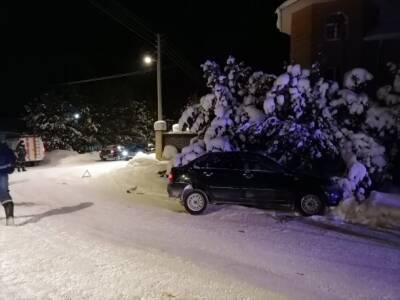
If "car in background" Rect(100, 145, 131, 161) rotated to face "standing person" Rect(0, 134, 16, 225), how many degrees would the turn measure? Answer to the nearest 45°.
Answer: approximately 45° to its right

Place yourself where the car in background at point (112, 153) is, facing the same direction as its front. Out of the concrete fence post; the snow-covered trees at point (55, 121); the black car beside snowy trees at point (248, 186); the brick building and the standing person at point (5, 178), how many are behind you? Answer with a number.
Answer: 1

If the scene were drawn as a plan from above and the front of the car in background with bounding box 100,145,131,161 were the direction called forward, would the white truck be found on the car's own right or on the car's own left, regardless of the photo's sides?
on the car's own right

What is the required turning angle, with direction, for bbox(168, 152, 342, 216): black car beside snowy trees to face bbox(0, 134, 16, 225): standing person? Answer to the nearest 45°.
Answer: approximately 135° to its right

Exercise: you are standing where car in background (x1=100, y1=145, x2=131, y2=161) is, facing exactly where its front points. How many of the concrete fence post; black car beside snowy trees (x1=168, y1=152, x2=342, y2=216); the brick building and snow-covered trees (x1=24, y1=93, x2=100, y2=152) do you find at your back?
1

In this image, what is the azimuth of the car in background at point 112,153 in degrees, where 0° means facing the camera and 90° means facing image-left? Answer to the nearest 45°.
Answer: approximately 315°

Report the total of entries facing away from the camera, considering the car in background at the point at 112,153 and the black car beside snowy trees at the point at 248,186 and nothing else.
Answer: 0

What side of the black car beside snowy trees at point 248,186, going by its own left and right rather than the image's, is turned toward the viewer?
right
